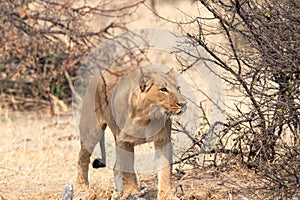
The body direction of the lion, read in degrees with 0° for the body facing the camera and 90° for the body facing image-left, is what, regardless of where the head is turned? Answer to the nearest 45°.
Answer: approximately 315°
